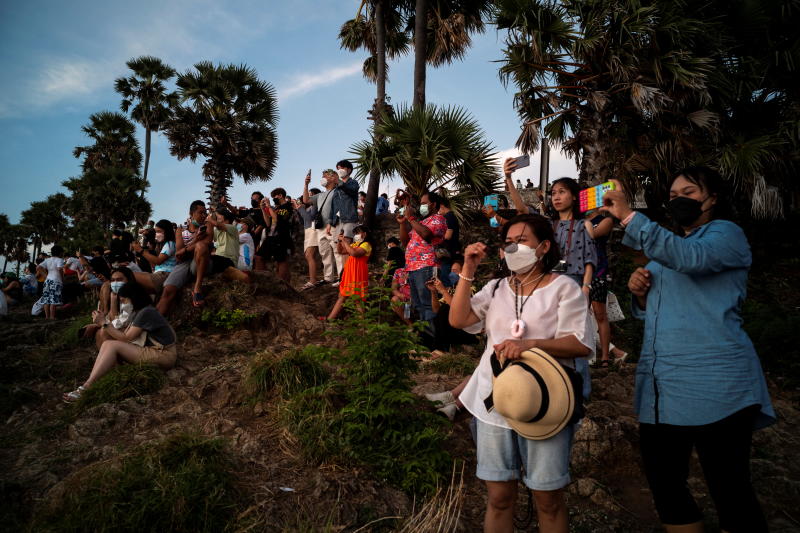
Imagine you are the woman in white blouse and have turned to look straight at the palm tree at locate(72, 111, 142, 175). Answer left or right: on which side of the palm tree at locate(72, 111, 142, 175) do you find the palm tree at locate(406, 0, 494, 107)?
right

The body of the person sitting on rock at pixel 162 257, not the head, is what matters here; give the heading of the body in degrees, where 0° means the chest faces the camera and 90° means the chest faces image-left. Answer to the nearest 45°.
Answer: approximately 90°

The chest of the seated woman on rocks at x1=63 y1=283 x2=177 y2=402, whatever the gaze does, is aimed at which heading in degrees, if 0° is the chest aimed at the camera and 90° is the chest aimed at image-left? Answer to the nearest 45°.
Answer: approximately 90°

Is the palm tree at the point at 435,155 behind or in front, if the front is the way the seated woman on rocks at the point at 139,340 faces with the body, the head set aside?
behind

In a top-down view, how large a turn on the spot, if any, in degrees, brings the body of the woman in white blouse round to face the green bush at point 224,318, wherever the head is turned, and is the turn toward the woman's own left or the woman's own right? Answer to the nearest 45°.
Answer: approximately 90° to the woman's own right

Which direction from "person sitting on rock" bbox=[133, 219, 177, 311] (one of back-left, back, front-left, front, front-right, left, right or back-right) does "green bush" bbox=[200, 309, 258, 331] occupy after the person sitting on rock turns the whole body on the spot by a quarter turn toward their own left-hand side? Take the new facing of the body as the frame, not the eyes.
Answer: front-left

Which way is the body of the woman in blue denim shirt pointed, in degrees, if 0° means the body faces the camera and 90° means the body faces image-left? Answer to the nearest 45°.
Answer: approximately 45°
